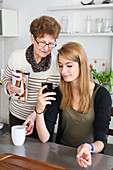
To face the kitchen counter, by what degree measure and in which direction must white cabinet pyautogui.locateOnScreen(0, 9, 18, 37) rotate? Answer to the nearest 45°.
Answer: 0° — it already faces it

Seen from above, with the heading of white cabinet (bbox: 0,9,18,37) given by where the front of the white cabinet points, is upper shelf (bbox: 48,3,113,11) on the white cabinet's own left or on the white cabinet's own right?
on the white cabinet's own left

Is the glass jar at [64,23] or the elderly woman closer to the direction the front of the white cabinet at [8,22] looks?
the elderly woman

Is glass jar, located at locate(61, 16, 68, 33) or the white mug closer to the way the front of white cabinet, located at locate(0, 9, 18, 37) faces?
the white mug

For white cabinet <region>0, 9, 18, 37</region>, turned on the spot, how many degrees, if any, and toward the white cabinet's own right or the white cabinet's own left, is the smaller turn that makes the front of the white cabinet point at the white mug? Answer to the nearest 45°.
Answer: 0° — it already faces it

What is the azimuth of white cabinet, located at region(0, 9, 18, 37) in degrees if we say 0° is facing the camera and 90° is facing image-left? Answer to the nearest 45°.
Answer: approximately 0°
